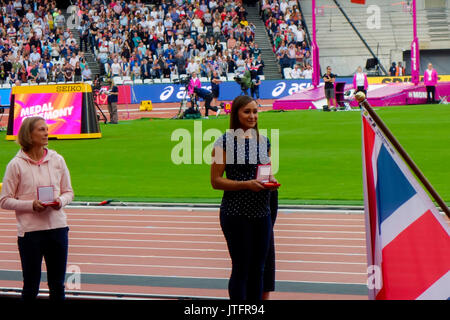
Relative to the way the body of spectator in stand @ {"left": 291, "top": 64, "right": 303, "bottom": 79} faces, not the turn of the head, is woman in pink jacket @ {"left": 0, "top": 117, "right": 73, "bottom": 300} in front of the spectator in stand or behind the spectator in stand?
in front

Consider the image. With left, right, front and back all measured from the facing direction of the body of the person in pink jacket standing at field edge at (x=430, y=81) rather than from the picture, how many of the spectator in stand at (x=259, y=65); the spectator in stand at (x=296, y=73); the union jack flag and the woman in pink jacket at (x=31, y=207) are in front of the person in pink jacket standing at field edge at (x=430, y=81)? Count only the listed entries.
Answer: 2

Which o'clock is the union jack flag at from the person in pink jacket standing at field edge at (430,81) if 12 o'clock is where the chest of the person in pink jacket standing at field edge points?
The union jack flag is roughly at 12 o'clock from the person in pink jacket standing at field edge.

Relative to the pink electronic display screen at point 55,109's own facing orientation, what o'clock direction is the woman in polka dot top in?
The woman in polka dot top is roughly at 12 o'clock from the pink electronic display screen.

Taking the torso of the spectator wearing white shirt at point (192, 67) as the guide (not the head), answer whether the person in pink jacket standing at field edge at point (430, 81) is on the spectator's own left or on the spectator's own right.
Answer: on the spectator's own left

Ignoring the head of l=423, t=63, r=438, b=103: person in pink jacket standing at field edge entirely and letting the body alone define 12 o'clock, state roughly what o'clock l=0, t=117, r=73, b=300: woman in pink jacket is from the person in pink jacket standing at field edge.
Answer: The woman in pink jacket is roughly at 12 o'clock from the person in pink jacket standing at field edge.

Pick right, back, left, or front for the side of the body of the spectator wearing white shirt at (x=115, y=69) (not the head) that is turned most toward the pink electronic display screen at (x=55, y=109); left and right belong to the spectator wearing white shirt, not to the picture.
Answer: front

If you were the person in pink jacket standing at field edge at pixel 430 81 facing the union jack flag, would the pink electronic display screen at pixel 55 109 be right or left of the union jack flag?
right

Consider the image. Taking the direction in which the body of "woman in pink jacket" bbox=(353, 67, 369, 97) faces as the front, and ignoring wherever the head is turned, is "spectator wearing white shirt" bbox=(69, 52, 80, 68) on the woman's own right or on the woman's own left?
on the woman's own right

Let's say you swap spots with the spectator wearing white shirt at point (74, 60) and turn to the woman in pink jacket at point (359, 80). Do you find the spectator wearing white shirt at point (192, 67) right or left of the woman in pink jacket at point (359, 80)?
left

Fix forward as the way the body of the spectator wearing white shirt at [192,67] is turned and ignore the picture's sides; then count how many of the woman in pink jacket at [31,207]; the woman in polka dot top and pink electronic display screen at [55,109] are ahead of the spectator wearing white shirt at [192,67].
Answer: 3

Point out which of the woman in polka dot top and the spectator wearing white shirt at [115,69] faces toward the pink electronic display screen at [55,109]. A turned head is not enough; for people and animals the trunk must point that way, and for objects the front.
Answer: the spectator wearing white shirt

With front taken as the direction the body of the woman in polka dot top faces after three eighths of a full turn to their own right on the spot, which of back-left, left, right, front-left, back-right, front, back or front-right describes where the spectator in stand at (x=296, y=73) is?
right

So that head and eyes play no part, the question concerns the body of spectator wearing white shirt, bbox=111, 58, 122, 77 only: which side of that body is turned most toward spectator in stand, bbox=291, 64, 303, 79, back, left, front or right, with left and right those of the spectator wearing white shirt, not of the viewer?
left

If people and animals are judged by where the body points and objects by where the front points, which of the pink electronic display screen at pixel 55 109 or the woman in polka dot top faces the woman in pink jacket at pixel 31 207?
the pink electronic display screen
